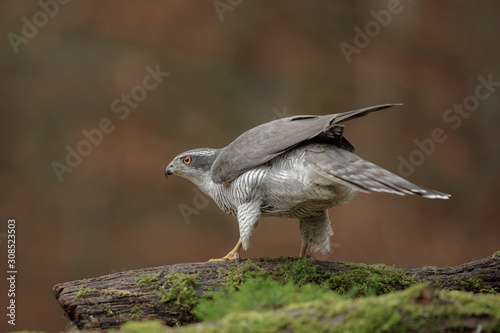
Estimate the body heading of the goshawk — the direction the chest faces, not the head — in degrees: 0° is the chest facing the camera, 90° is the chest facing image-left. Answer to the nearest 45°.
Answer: approximately 90°
